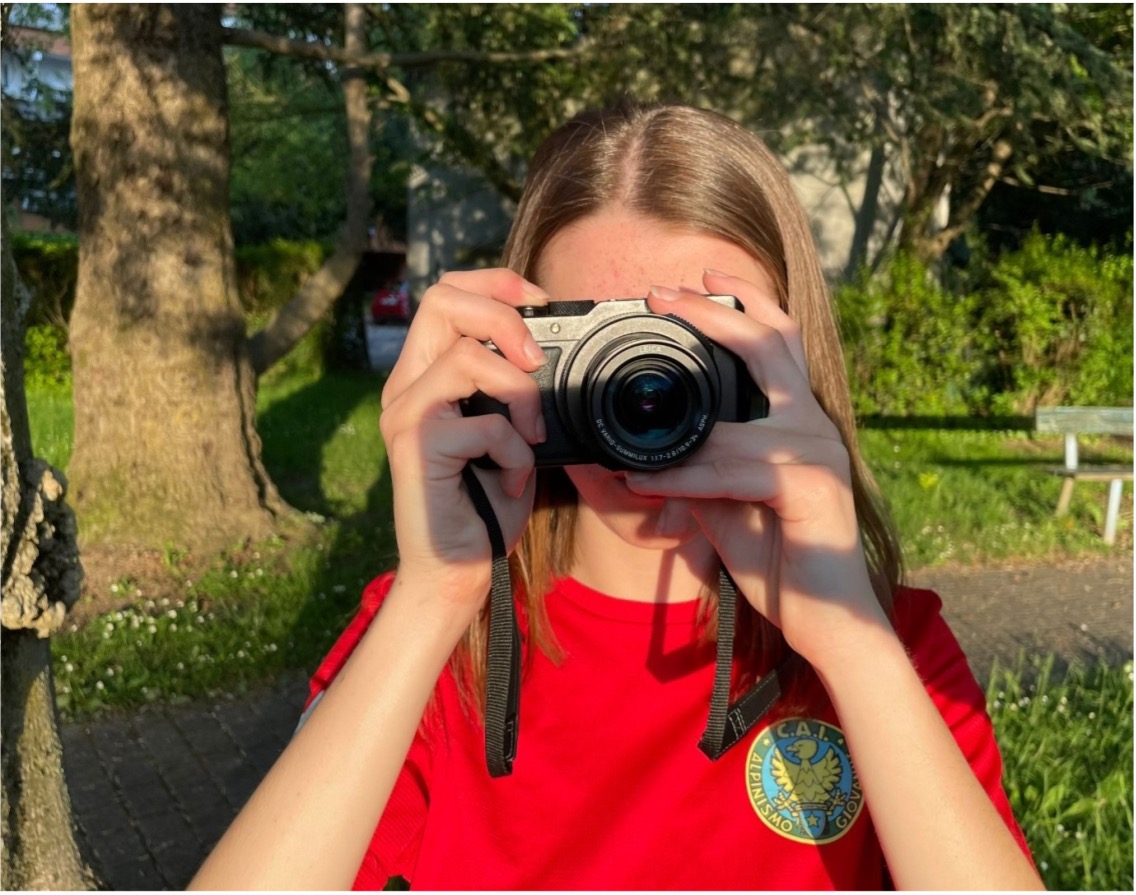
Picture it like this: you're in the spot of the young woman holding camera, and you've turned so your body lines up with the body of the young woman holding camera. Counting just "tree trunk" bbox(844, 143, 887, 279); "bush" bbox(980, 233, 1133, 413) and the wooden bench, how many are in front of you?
0

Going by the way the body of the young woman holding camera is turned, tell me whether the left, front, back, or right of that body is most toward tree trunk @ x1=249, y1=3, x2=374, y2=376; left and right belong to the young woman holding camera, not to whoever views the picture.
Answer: back

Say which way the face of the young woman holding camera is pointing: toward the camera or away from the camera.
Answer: toward the camera

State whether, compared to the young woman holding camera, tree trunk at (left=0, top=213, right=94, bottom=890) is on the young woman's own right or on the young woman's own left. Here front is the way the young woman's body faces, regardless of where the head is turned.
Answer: on the young woman's own right

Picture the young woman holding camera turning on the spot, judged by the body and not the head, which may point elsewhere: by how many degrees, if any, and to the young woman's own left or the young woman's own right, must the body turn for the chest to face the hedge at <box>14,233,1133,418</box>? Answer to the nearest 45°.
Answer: approximately 180°

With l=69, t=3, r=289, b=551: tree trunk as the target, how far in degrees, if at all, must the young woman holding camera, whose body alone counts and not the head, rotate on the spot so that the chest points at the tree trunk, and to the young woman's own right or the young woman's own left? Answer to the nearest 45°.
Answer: approximately 135° to the young woman's own right

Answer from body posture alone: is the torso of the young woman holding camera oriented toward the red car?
no

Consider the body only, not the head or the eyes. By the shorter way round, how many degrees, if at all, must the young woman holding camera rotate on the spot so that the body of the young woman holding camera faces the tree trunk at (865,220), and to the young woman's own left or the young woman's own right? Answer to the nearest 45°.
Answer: approximately 180°

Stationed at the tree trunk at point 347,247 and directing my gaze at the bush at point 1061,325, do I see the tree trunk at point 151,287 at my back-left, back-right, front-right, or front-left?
back-right

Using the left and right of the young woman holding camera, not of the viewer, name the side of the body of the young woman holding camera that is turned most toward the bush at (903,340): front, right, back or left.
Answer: back

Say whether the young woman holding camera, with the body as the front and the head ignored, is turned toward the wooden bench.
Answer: no

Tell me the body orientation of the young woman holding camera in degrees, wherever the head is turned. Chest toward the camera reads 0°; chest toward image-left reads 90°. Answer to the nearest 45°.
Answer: approximately 0°
